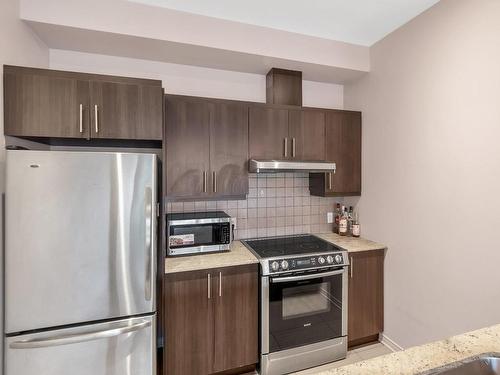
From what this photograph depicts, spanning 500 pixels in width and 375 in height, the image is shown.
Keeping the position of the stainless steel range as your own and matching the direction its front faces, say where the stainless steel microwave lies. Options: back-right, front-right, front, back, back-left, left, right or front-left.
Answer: back-right

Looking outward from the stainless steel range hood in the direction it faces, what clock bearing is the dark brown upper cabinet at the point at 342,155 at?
The dark brown upper cabinet is roughly at 9 o'clock from the stainless steel range hood.

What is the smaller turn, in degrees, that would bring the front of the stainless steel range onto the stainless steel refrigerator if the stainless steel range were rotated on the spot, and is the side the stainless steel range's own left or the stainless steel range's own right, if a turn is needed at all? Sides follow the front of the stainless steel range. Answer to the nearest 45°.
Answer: approximately 90° to the stainless steel range's own right

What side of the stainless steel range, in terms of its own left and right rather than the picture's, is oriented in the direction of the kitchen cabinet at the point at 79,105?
right

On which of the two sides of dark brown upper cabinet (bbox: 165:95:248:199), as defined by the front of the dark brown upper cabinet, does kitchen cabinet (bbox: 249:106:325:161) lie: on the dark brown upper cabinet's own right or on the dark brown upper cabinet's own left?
on the dark brown upper cabinet's own left

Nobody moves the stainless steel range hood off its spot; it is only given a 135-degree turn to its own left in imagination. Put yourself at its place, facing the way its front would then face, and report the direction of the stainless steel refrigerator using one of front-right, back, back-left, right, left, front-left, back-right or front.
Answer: back-left

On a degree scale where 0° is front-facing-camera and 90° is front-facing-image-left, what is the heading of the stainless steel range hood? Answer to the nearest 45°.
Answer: approximately 315°

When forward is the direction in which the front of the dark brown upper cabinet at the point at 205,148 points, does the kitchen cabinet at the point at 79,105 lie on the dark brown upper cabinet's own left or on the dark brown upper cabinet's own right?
on the dark brown upper cabinet's own right
